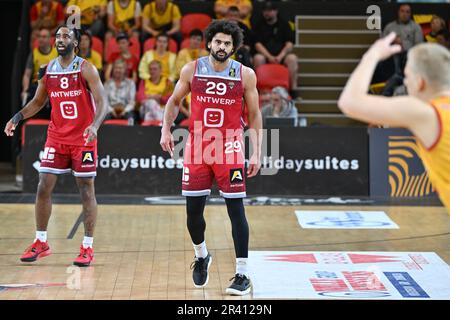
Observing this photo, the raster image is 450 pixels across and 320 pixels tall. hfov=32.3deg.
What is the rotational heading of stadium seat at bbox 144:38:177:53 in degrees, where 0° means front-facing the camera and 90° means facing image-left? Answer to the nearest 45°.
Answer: approximately 0°

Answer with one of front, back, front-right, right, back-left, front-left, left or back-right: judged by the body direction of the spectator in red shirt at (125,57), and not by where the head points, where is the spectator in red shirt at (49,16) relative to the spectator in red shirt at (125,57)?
back-right

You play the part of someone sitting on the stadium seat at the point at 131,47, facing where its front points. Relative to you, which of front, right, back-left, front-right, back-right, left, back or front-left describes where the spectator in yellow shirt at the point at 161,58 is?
front-left

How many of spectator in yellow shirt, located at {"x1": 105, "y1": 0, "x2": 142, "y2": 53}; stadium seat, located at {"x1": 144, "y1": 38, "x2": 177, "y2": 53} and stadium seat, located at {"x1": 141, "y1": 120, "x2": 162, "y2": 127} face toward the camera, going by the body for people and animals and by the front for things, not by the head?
3

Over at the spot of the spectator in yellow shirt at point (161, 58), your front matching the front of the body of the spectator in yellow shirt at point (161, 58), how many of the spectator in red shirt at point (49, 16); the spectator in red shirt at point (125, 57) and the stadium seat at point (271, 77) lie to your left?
1

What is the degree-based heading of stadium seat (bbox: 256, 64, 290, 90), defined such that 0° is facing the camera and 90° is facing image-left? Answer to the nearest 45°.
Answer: approximately 0°

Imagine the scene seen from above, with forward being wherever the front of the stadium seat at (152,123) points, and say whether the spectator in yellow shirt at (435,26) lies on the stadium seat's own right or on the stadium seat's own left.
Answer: on the stadium seat's own left

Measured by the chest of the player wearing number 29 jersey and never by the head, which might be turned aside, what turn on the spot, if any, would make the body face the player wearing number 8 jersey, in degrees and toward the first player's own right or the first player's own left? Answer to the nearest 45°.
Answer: approximately 135° to the first player's own right
